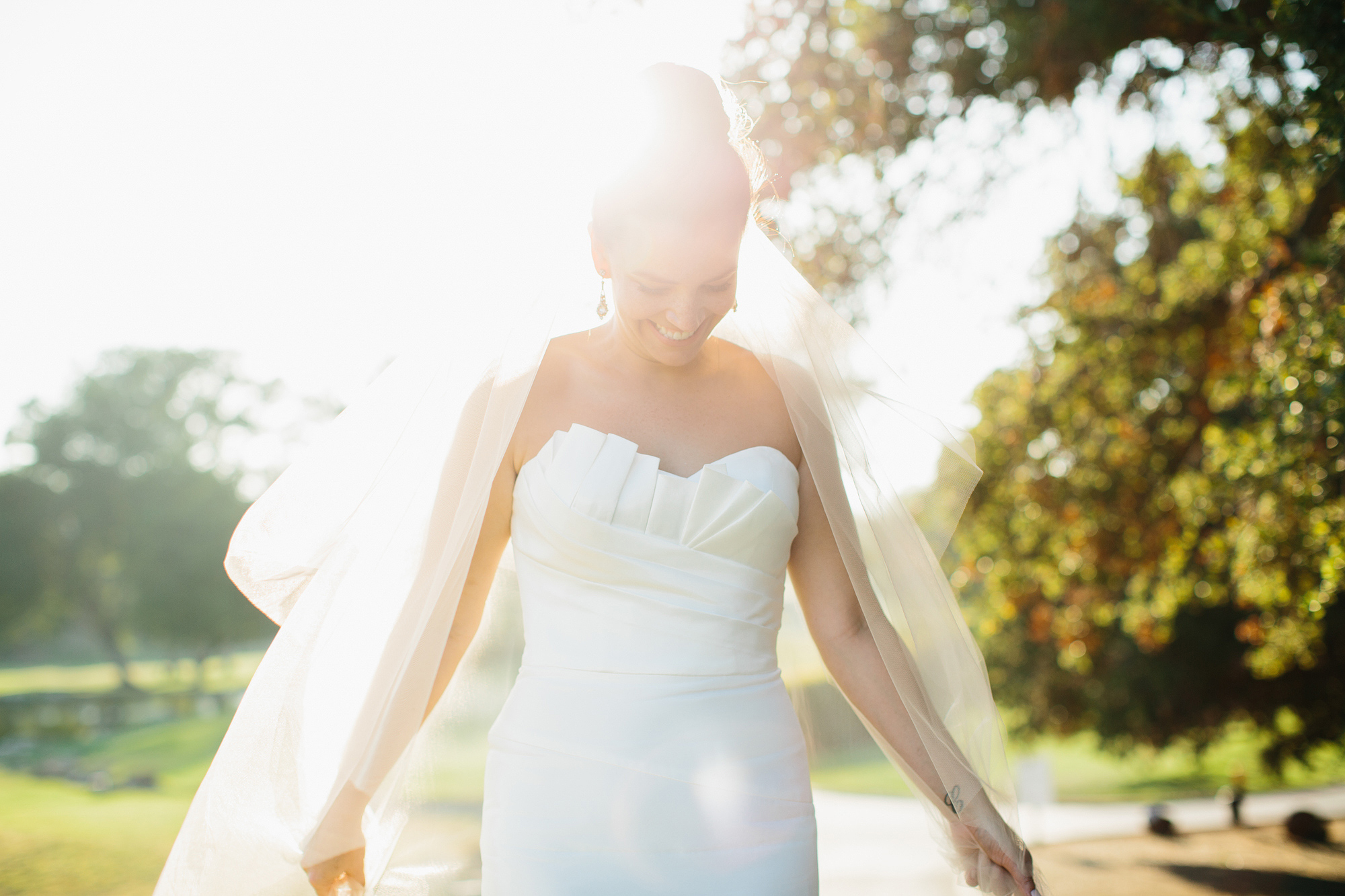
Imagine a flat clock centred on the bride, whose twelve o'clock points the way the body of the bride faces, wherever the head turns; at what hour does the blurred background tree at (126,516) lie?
The blurred background tree is roughly at 5 o'clock from the bride.

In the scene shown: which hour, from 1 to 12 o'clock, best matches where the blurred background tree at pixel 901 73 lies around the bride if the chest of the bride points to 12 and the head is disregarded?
The blurred background tree is roughly at 7 o'clock from the bride.

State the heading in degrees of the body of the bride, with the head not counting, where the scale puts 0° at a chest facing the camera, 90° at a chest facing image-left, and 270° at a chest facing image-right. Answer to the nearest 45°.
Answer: approximately 0°

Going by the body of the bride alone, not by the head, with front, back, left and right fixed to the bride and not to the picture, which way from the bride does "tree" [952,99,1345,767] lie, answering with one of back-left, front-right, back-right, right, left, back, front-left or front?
back-left
